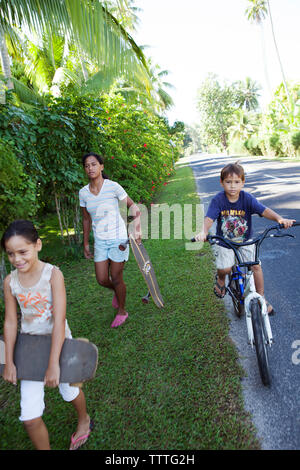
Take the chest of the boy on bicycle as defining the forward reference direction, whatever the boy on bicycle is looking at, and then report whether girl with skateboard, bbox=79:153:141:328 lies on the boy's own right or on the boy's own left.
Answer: on the boy's own right

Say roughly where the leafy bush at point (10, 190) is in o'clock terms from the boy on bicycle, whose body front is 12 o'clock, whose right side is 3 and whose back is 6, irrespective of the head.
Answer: The leafy bush is roughly at 3 o'clock from the boy on bicycle.

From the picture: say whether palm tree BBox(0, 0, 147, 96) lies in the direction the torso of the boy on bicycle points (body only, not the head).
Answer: no

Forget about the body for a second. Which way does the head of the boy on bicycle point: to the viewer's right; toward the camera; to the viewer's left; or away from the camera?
toward the camera

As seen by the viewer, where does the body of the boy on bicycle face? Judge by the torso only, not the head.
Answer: toward the camera

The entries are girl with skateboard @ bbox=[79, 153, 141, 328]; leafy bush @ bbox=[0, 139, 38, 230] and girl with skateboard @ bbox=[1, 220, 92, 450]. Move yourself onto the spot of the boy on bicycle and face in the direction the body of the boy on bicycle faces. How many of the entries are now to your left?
0

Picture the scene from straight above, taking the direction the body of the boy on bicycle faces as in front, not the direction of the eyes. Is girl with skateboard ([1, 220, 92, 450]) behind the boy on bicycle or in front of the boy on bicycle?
in front

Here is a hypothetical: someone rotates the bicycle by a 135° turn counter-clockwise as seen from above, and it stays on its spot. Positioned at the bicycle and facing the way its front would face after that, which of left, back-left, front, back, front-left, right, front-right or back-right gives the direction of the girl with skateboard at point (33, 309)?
back

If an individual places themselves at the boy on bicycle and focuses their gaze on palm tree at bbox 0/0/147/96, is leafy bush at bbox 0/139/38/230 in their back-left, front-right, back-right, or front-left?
front-left

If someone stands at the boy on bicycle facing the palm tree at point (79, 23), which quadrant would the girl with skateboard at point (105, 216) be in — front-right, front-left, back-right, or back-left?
front-left

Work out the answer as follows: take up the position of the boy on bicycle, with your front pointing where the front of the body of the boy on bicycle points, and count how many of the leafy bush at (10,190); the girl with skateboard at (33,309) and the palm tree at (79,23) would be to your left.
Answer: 0
